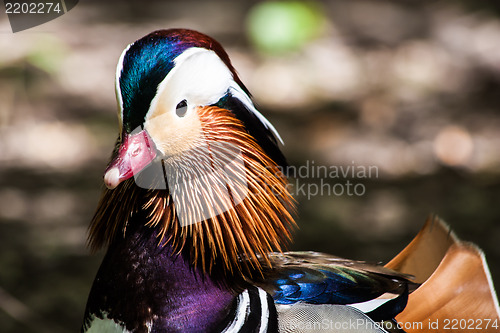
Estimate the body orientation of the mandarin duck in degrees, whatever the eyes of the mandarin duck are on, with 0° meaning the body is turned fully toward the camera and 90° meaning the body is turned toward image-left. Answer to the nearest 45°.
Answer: approximately 45°
